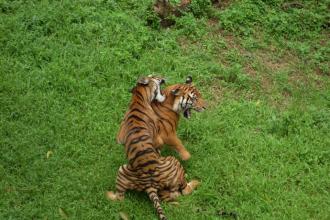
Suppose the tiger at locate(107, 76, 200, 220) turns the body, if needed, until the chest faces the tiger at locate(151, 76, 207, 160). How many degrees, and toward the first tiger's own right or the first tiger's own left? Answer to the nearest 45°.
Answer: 0° — it already faces it

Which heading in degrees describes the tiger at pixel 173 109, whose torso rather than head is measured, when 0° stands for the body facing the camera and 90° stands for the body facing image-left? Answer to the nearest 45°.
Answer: approximately 270°

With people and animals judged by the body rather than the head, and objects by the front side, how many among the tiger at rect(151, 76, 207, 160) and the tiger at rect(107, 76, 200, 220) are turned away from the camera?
1

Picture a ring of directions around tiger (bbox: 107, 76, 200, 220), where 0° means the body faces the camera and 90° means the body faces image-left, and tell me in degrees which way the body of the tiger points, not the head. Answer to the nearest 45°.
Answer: approximately 180°

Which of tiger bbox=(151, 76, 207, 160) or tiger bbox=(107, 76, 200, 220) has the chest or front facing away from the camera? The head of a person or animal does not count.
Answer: tiger bbox=(107, 76, 200, 220)
